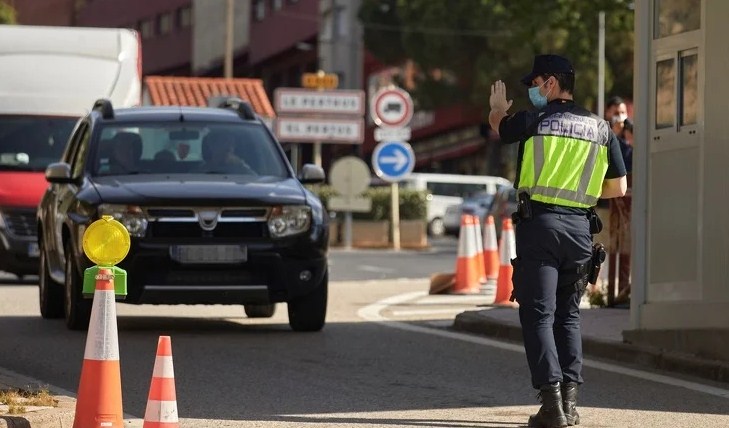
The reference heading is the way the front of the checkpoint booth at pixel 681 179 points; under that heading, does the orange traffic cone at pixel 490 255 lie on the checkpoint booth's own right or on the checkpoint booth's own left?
on the checkpoint booth's own right

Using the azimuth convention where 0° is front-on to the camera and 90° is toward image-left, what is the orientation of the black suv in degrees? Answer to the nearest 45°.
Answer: approximately 0°

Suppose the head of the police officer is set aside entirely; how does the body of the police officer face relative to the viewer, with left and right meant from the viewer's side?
facing away from the viewer and to the left of the viewer

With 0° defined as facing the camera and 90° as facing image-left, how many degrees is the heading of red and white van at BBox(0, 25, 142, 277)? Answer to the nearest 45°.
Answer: approximately 0°
